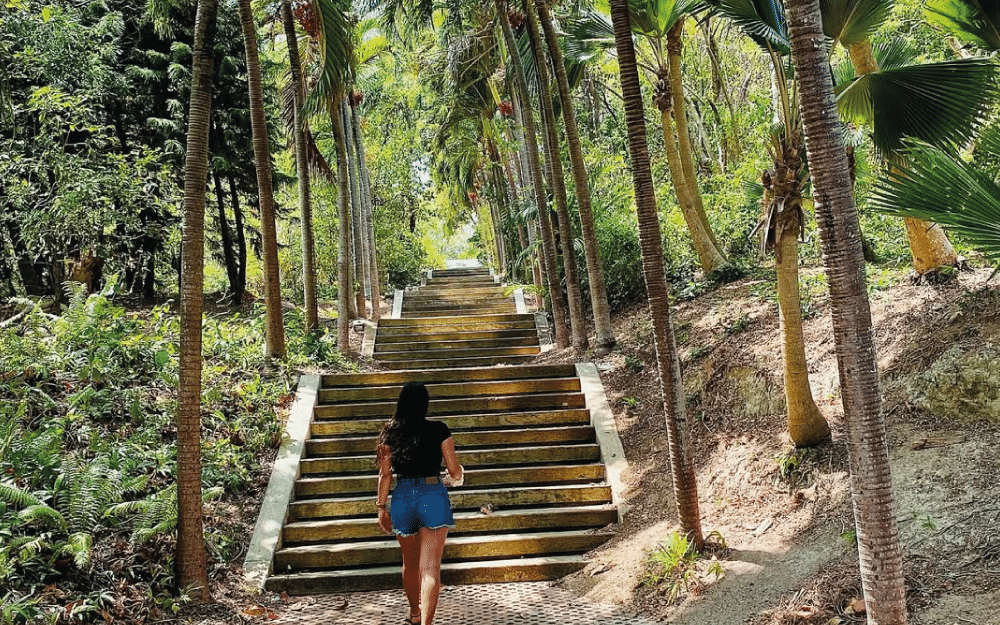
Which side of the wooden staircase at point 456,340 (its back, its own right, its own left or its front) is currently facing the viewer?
front

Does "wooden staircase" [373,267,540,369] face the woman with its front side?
yes

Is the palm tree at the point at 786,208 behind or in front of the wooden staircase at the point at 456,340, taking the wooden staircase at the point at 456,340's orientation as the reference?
in front

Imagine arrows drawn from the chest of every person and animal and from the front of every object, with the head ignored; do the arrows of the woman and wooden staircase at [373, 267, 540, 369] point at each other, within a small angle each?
yes

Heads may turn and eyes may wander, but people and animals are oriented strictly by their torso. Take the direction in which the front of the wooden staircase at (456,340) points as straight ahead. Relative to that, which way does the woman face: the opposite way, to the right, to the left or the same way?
the opposite way

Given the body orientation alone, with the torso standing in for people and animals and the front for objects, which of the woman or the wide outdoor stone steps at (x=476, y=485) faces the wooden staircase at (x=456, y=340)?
the woman

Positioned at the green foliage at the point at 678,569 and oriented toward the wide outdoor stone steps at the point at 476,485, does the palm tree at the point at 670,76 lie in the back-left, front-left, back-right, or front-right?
front-right

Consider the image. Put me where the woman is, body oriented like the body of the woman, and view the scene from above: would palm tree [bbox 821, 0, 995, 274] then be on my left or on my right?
on my right

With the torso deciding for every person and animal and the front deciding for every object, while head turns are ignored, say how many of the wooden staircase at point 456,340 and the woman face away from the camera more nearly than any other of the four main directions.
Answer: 1

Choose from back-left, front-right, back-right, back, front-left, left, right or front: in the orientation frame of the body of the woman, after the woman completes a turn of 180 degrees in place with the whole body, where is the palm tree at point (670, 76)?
back-left

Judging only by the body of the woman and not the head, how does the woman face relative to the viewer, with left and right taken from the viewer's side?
facing away from the viewer

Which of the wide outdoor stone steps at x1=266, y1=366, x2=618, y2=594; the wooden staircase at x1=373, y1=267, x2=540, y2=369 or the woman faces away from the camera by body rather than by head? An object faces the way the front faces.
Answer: the woman
